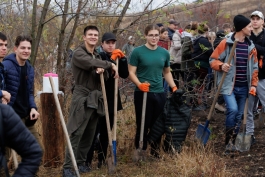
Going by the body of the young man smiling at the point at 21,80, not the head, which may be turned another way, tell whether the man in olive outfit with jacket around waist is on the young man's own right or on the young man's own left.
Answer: on the young man's own left

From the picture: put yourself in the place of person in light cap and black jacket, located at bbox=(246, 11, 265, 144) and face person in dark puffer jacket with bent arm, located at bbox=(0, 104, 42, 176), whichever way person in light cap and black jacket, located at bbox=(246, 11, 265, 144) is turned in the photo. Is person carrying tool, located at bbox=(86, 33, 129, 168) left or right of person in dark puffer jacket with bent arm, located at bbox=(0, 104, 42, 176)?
right

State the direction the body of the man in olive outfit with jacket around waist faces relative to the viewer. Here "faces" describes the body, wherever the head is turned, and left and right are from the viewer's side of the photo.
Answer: facing the viewer and to the right of the viewer

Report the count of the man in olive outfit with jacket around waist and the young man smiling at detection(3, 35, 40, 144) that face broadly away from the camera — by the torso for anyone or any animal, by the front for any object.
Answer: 0

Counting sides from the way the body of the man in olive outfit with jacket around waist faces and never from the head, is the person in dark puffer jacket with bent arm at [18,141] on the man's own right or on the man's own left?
on the man's own right

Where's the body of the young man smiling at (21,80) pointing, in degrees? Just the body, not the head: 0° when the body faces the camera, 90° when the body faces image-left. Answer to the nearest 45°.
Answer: approximately 315°

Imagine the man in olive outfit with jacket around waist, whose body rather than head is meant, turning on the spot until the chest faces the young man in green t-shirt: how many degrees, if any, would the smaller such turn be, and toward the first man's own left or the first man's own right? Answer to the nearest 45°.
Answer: approximately 90° to the first man's own left
